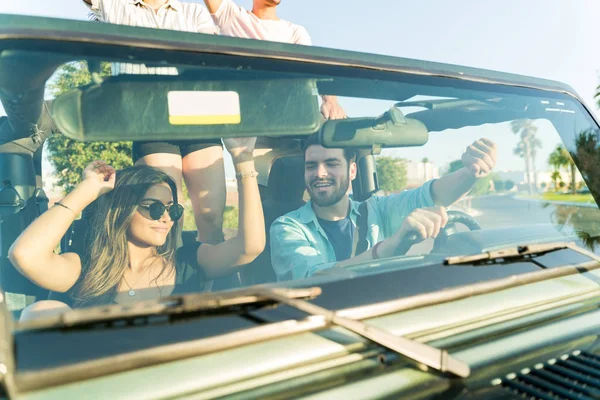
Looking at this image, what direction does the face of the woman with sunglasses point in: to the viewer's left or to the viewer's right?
to the viewer's right

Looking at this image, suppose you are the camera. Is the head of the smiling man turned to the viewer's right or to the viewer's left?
to the viewer's left

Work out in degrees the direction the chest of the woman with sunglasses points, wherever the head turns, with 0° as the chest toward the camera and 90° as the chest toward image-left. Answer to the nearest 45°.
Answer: approximately 315°

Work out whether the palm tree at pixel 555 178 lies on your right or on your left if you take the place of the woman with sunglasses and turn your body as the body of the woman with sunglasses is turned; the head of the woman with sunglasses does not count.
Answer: on your left

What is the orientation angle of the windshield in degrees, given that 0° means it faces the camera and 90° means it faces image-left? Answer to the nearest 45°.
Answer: approximately 315°
